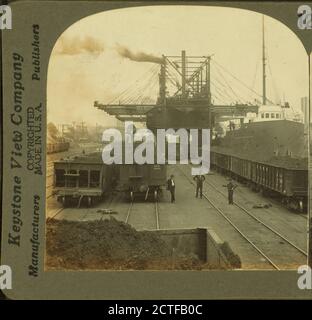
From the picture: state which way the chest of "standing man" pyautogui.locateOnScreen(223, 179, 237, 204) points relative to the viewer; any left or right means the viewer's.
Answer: facing the viewer
